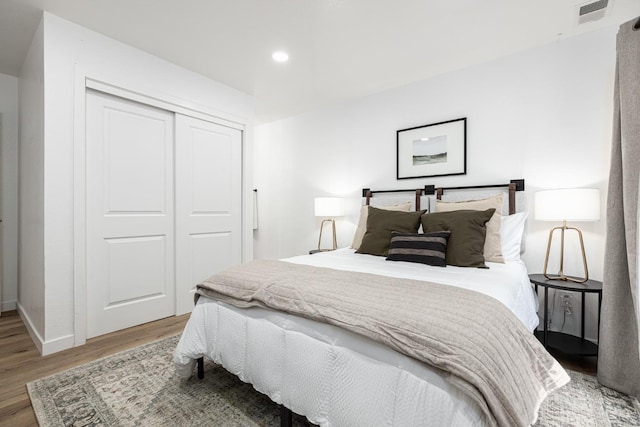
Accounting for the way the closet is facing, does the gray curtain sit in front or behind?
in front

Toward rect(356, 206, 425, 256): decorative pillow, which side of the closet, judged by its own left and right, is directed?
front

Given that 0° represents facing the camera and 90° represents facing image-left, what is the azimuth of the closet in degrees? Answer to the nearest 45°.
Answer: approximately 315°

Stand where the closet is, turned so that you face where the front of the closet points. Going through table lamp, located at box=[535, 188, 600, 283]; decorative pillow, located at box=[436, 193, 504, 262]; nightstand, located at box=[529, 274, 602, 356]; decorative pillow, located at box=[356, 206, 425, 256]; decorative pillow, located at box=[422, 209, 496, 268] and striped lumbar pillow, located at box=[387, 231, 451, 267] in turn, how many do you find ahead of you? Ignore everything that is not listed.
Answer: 6

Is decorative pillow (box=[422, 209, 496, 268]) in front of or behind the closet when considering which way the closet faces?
in front

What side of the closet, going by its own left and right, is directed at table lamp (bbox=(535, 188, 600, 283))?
front

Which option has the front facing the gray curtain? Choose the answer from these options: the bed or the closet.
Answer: the closet

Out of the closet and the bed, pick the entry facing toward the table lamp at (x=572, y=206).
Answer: the closet

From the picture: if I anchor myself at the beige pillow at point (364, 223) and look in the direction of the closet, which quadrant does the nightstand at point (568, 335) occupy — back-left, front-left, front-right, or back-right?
back-left

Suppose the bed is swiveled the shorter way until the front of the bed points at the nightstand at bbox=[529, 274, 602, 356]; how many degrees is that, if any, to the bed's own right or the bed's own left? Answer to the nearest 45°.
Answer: approximately 180°

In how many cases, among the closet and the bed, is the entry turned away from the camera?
0
